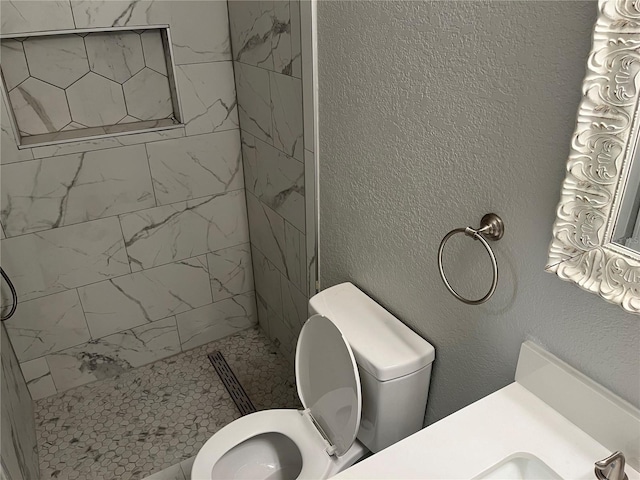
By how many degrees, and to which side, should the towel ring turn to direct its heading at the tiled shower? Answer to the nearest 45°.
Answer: approximately 90° to its right

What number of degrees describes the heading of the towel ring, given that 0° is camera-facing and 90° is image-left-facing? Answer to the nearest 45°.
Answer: approximately 45°

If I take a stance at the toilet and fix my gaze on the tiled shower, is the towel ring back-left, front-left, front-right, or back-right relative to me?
back-right

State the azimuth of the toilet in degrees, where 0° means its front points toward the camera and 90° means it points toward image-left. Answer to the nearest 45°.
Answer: approximately 45°
